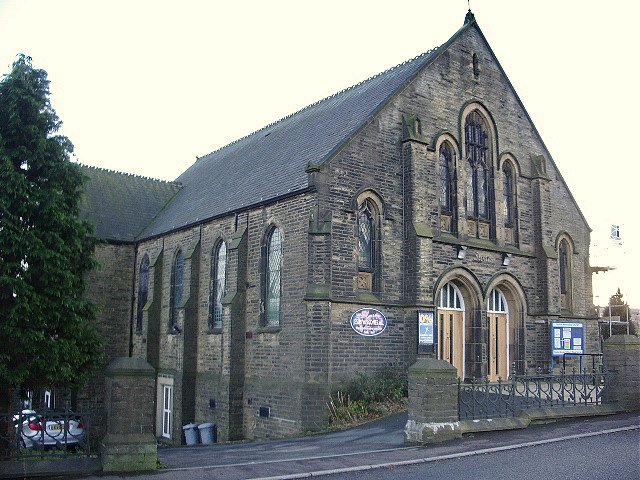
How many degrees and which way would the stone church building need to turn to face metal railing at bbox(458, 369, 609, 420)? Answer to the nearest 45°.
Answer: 0° — it already faces it

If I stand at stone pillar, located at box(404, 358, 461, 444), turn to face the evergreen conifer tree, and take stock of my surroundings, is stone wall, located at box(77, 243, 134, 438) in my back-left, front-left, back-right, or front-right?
front-right

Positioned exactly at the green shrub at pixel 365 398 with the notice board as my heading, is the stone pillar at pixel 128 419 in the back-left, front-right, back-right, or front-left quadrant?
back-right

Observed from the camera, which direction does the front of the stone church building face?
facing the viewer and to the right of the viewer

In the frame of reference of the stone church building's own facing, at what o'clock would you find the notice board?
The notice board is roughly at 10 o'clock from the stone church building.

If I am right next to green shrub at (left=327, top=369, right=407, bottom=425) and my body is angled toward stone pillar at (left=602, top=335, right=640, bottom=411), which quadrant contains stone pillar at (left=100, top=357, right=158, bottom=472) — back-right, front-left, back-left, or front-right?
back-right

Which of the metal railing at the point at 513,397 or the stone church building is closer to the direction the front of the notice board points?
the metal railing

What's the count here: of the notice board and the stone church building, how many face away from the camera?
0

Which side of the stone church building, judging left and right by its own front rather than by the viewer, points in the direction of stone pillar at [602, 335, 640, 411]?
front

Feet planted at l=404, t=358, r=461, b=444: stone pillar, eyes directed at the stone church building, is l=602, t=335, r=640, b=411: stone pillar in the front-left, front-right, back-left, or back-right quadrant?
front-right

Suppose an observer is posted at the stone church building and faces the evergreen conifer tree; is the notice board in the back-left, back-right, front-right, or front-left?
back-left

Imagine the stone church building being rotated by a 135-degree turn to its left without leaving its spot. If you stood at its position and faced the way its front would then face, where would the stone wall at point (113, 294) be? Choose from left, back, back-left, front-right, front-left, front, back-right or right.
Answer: front-left

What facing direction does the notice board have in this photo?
toward the camera
